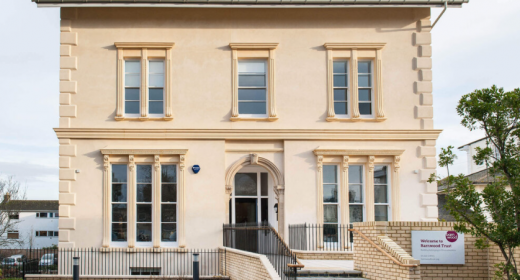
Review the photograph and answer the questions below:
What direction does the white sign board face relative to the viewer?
toward the camera

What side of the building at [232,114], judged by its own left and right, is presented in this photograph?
front

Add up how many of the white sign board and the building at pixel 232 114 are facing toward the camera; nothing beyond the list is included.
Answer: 2

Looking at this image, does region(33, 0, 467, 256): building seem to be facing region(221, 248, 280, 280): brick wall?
yes

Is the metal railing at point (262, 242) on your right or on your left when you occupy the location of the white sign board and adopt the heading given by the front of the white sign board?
on your right

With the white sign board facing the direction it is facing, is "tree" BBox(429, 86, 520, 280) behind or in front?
in front
